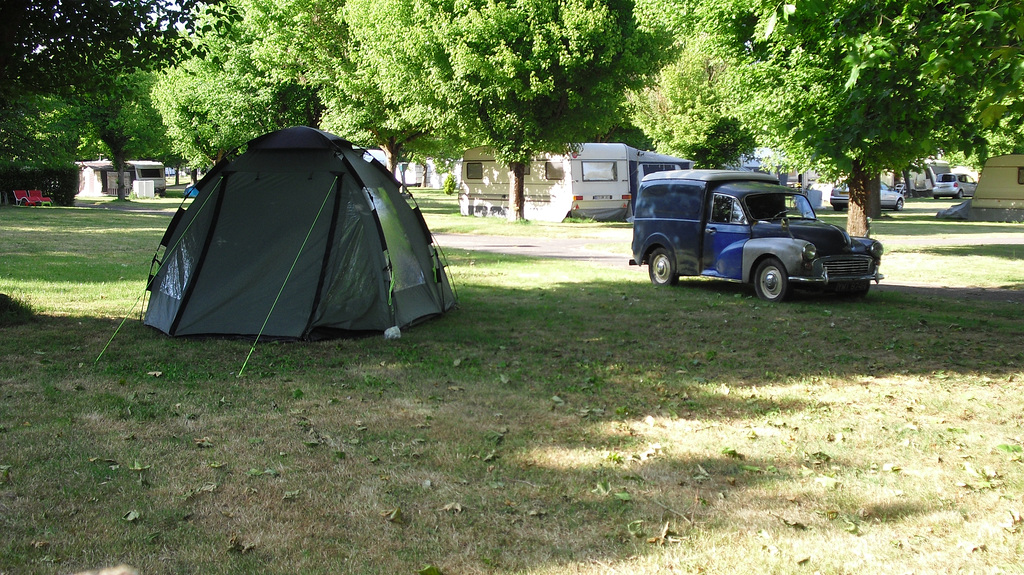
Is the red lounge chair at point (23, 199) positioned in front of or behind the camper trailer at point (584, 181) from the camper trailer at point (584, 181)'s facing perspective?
in front

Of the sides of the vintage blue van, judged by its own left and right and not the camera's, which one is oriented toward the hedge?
back

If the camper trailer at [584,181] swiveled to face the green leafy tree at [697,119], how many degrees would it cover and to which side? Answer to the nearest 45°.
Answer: approximately 90° to its right

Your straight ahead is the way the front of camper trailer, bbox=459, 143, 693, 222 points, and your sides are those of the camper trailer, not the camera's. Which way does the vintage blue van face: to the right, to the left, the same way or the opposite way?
the opposite way

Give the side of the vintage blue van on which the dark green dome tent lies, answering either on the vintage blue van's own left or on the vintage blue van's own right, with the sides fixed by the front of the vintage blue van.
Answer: on the vintage blue van's own right

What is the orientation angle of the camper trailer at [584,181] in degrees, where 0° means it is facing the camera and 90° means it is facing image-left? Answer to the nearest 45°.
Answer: approximately 135°

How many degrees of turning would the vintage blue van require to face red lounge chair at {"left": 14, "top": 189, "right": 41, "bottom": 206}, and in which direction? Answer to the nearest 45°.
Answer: approximately 180°

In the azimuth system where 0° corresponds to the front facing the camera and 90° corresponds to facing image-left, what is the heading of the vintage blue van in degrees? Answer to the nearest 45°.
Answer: approximately 315°

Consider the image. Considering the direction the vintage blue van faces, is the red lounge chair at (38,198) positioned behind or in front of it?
behind

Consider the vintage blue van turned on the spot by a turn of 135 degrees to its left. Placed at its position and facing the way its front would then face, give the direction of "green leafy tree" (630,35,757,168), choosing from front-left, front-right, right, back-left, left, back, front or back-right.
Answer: front
